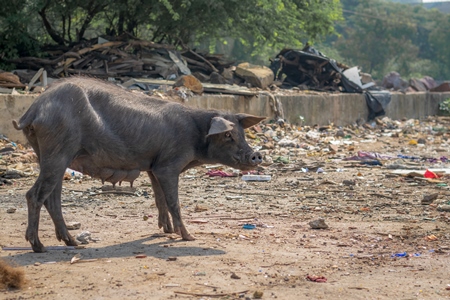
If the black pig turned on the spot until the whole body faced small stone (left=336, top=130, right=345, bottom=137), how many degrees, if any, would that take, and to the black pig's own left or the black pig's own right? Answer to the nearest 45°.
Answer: approximately 45° to the black pig's own left

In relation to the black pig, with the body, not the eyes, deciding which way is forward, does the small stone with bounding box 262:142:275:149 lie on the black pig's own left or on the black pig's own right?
on the black pig's own left

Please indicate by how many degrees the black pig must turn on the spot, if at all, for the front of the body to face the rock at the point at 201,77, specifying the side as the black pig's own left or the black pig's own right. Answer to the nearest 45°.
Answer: approximately 90° to the black pig's own left

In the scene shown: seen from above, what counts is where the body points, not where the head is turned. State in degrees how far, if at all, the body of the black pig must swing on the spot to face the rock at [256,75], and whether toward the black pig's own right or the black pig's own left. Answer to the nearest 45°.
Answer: approximately 90° to the black pig's own left

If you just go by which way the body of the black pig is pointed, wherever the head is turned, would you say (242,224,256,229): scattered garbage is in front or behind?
in front

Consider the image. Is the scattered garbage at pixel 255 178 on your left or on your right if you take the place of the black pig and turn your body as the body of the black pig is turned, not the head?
on your left

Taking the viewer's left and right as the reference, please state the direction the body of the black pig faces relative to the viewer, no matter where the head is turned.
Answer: facing to the right of the viewer

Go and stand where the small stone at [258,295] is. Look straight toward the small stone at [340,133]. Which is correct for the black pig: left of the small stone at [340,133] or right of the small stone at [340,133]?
left

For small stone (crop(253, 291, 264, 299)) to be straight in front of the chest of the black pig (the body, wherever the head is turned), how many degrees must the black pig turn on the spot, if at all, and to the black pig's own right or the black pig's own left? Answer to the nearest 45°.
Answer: approximately 45° to the black pig's own right

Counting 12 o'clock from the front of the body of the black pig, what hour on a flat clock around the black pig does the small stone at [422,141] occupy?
The small stone is roughly at 10 o'clock from the black pig.

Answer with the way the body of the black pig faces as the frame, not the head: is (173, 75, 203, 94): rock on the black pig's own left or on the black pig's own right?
on the black pig's own left

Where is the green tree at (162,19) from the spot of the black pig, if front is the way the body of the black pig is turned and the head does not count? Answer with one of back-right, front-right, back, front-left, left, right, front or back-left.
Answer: left
